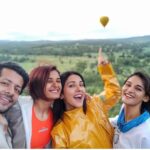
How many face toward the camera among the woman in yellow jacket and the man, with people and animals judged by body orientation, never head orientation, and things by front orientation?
2

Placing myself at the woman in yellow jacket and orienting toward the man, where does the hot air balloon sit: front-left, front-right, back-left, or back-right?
back-right

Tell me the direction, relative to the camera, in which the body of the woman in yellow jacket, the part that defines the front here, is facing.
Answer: toward the camera

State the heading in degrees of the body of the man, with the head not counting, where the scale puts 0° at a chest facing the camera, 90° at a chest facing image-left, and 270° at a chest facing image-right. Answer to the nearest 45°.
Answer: approximately 0°

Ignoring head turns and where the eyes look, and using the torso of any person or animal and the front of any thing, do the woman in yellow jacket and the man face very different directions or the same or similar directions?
same or similar directions

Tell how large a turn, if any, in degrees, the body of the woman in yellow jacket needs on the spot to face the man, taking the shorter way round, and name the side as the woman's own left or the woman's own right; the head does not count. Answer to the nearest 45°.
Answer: approximately 90° to the woman's own right

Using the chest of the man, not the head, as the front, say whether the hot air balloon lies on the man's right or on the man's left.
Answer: on the man's left

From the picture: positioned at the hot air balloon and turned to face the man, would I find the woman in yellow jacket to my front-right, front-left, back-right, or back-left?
front-left

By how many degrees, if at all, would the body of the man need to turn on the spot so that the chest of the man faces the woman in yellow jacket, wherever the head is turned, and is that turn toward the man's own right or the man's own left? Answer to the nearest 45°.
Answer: approximately 90° to the man's own left

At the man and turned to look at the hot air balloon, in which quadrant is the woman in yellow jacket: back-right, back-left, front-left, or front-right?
front-right
